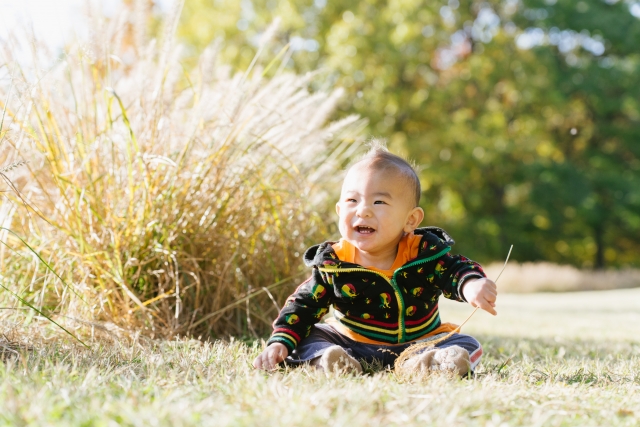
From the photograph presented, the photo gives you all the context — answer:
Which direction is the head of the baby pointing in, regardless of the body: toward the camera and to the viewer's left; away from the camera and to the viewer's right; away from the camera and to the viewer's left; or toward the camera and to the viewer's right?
toward the camera and to the viewer's left

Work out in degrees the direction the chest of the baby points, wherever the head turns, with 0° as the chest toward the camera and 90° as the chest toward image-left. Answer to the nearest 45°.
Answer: approximately 0°

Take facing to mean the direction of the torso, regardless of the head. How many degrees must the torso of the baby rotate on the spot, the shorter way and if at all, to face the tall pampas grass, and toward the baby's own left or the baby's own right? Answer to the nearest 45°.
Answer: approximately 135° to the baby's own right
